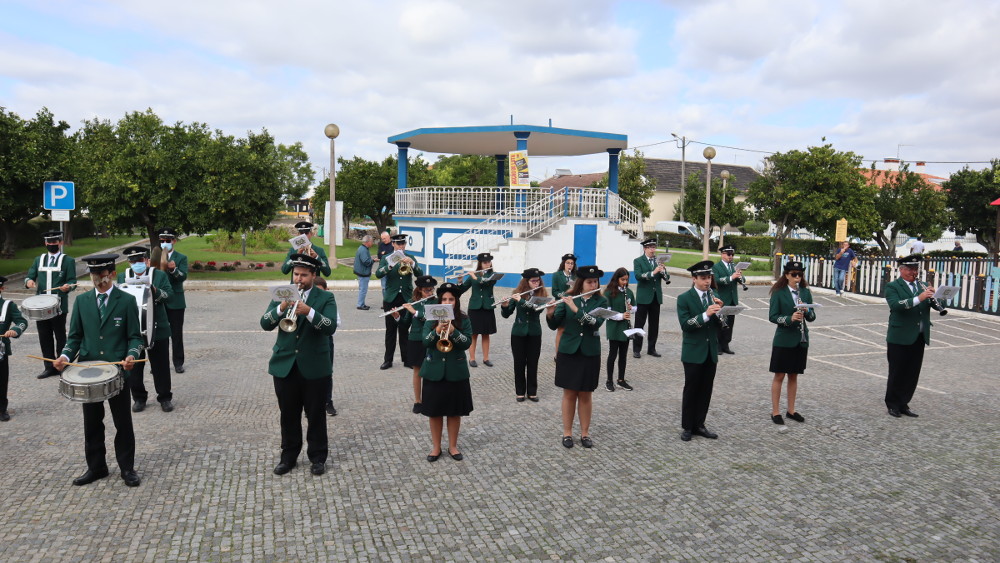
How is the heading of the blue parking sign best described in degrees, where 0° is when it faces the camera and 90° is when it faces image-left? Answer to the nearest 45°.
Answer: approximately 0°

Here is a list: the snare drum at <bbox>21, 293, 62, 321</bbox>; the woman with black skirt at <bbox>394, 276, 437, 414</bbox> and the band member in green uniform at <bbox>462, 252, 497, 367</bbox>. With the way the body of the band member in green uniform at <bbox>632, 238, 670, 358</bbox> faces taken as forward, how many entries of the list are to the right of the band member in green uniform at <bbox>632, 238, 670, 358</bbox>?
3

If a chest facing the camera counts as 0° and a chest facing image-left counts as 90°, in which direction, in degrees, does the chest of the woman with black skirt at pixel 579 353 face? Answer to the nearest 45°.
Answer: approximately 0°

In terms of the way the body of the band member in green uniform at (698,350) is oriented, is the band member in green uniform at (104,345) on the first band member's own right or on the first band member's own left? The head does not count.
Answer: on the first band member's own right

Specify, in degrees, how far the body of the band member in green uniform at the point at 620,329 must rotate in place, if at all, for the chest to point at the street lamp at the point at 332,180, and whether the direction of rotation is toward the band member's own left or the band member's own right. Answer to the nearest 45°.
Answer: approximately 180°

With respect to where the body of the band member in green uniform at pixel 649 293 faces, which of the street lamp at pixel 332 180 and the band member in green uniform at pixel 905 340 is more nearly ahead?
the band member in green uniform

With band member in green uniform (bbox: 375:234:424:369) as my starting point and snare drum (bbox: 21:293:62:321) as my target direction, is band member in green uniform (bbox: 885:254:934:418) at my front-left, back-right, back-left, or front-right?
back-left

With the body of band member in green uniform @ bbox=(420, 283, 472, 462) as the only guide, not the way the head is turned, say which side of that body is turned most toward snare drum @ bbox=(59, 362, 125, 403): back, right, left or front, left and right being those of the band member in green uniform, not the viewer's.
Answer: right
